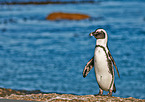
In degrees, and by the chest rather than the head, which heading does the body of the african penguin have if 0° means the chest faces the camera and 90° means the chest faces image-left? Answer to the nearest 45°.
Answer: approximately 45°
